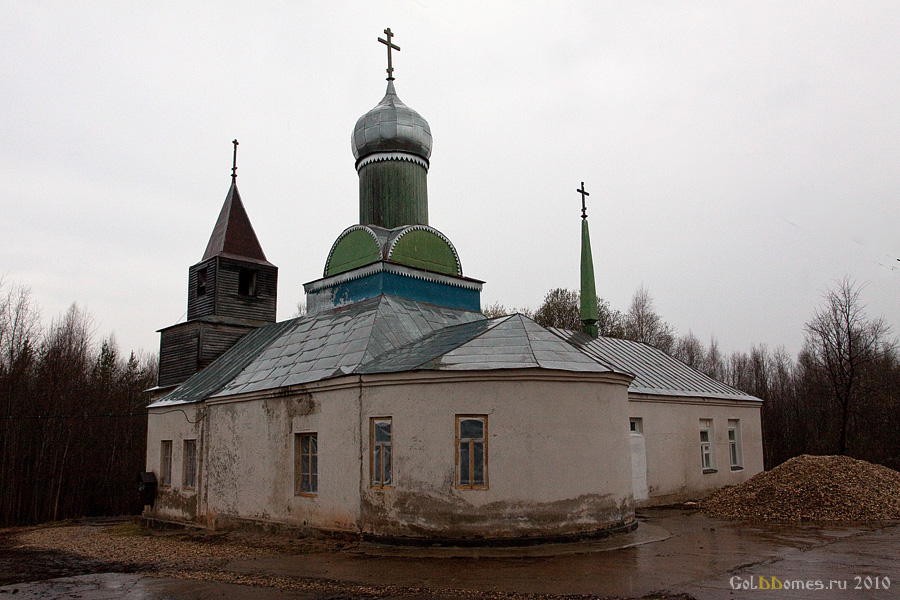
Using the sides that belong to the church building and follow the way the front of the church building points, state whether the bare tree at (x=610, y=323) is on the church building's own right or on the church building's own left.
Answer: on the church building's own right

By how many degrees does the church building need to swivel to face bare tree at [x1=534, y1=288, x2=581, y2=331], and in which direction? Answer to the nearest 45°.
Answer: approximately 45° to its right

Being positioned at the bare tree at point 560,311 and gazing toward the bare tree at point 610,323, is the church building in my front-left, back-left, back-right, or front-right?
back-right

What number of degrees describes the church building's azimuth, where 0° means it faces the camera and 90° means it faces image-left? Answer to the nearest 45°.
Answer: approximately 135°
